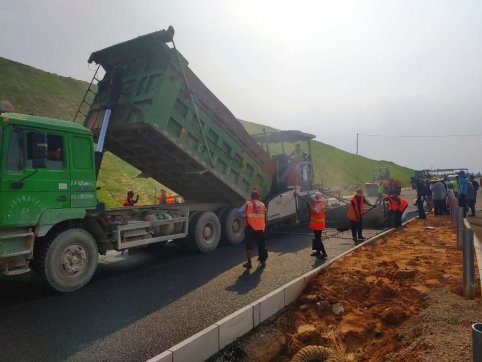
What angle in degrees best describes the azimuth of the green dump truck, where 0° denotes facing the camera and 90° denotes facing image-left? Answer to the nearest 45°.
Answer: approximately 45°

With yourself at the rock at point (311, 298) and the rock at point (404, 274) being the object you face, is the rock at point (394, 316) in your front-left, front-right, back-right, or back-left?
front-right

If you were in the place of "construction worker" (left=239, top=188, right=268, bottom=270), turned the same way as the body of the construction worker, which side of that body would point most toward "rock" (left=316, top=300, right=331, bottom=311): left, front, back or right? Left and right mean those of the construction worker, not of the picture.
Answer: back

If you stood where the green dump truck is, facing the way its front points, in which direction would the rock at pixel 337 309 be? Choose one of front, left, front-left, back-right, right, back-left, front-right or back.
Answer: left

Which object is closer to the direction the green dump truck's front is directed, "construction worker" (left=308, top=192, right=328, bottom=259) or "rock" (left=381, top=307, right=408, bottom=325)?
the rock

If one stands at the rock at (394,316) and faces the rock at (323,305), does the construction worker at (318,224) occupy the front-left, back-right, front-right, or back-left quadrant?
front-right

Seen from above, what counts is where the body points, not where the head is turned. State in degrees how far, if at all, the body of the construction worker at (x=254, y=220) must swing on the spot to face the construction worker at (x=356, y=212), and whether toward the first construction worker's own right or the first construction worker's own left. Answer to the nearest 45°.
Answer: approximately 45° to the first construction worker's own right

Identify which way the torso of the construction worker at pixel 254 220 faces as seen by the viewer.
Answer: away from the camera

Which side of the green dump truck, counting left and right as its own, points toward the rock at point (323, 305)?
left

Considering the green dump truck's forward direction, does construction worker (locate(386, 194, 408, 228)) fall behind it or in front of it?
behind

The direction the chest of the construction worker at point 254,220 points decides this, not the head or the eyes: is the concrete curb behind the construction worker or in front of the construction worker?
behind
